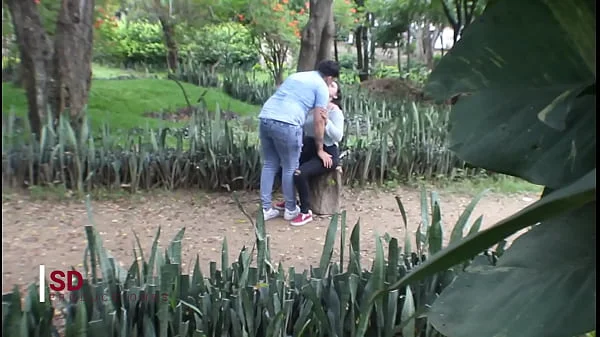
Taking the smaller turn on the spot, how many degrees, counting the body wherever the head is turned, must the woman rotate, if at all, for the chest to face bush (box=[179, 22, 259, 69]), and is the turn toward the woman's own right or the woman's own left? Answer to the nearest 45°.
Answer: approximately 90° to the woman's own right

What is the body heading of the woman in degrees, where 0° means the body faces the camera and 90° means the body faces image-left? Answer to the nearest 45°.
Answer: approximately 90°

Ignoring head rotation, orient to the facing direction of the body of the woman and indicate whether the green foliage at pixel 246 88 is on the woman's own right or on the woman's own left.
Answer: on the woman's own right

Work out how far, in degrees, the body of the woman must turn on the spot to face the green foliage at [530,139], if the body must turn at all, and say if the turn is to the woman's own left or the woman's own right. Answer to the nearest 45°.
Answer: approximately 90° to the woman's own left

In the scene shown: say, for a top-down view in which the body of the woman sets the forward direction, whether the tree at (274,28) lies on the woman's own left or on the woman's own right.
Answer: on the woman's own right

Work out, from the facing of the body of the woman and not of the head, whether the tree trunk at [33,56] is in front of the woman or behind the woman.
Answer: in front

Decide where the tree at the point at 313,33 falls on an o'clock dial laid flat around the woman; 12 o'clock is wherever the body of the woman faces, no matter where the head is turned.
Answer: The tree is roughly at 3 o'clock from the woman.

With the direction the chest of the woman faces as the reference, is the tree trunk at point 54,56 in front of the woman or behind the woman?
in front

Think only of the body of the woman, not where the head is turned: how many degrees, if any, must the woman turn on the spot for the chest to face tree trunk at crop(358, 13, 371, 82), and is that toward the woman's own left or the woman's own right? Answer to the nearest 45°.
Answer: approximately 90° to the woman's own right
